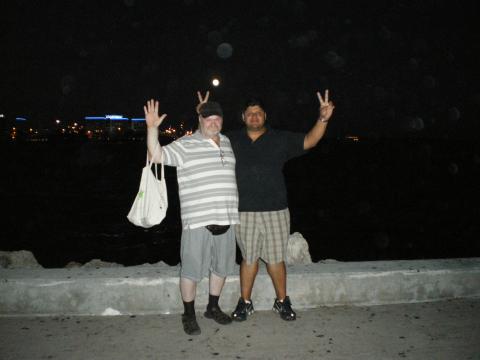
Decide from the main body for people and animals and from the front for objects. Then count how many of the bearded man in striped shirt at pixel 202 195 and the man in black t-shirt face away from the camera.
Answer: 0

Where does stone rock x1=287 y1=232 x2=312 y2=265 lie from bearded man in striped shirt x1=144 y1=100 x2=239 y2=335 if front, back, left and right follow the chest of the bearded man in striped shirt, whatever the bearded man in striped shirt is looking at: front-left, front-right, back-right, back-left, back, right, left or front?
left

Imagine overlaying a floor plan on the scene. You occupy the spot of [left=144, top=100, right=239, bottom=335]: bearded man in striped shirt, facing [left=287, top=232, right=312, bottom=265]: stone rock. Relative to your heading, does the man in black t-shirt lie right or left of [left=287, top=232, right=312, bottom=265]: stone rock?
right

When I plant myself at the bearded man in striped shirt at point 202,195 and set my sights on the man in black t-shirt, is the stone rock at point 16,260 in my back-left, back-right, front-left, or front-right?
back-left

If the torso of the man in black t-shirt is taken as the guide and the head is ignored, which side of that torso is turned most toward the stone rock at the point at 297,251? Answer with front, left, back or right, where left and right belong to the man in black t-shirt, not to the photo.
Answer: back

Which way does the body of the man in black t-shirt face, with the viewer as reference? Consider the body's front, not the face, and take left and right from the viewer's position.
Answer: facing the viewer

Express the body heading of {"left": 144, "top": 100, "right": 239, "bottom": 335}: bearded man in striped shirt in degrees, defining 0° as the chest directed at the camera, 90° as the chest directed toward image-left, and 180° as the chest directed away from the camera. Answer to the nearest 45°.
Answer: approximately 315°

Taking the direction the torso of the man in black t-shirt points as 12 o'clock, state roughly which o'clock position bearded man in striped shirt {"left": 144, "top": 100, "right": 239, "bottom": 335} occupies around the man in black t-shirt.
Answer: The bearded man in striped shirt is roughly at 2 o'clock from the man in black t-shirt.

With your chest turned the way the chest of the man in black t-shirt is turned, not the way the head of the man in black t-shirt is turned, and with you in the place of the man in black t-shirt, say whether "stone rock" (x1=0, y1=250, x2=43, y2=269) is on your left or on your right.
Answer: on your right

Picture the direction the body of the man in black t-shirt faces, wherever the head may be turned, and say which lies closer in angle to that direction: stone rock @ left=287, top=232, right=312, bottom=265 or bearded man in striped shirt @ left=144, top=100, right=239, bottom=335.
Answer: the bearded man in striped shirt

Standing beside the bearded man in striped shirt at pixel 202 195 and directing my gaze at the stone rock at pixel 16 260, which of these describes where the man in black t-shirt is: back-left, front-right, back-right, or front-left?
back-right
